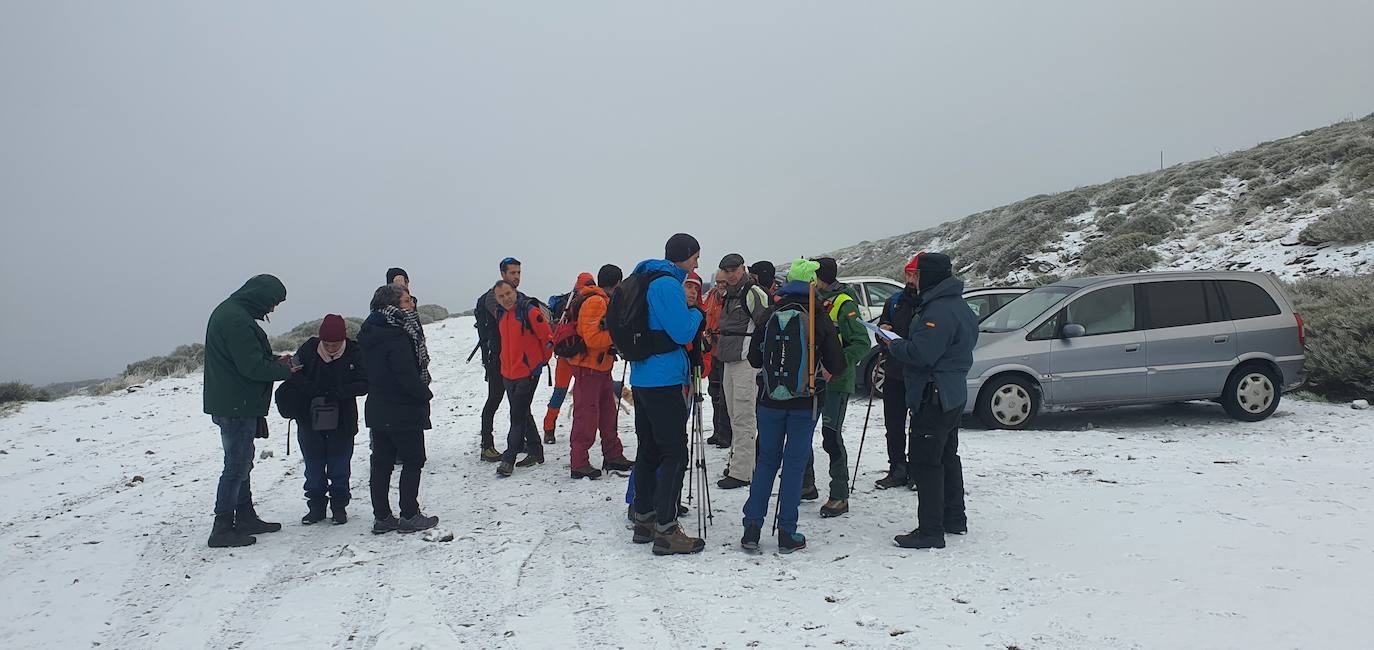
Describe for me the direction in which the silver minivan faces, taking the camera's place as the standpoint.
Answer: facing to the left of the viewer

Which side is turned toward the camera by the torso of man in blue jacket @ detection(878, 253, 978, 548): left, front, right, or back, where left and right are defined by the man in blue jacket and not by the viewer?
left

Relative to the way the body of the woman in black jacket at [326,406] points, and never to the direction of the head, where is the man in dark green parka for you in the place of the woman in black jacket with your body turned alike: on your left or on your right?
on your right

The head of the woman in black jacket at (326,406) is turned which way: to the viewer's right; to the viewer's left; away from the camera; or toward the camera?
toward the camera

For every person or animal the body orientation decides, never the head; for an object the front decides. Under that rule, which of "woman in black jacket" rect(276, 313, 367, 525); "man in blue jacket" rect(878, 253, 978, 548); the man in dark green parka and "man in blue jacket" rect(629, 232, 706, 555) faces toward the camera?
the woman in black jacket

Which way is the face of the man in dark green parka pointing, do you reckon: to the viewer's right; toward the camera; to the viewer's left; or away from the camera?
to the viewer's right

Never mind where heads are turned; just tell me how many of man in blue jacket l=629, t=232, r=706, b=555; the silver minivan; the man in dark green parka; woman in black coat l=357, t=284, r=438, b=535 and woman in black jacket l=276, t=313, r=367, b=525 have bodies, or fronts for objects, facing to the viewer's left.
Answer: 1

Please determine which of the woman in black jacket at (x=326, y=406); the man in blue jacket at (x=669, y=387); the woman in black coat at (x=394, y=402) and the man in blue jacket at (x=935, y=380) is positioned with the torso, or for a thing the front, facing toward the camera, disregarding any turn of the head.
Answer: the woman in black jacket

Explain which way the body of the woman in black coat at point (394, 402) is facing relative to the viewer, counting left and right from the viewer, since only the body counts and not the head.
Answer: facing to the right of the viewer

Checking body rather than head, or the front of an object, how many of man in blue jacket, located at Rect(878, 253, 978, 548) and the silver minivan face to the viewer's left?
2

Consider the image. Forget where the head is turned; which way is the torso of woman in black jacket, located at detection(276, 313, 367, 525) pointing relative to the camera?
toward the camera

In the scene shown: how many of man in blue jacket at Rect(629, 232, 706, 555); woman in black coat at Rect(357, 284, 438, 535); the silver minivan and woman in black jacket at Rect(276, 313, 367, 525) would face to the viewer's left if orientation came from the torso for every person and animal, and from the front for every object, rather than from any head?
1

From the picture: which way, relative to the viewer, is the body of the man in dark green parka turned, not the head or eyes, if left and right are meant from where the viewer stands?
facing to the right of the viewer

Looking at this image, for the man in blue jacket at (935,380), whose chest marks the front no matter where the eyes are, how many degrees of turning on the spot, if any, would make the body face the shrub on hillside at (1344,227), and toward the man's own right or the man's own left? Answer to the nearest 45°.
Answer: approximately 135° to the man's own right

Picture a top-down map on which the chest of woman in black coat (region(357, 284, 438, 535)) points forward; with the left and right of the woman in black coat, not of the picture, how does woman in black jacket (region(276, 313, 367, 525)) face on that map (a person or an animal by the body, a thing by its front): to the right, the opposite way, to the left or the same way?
to the right
